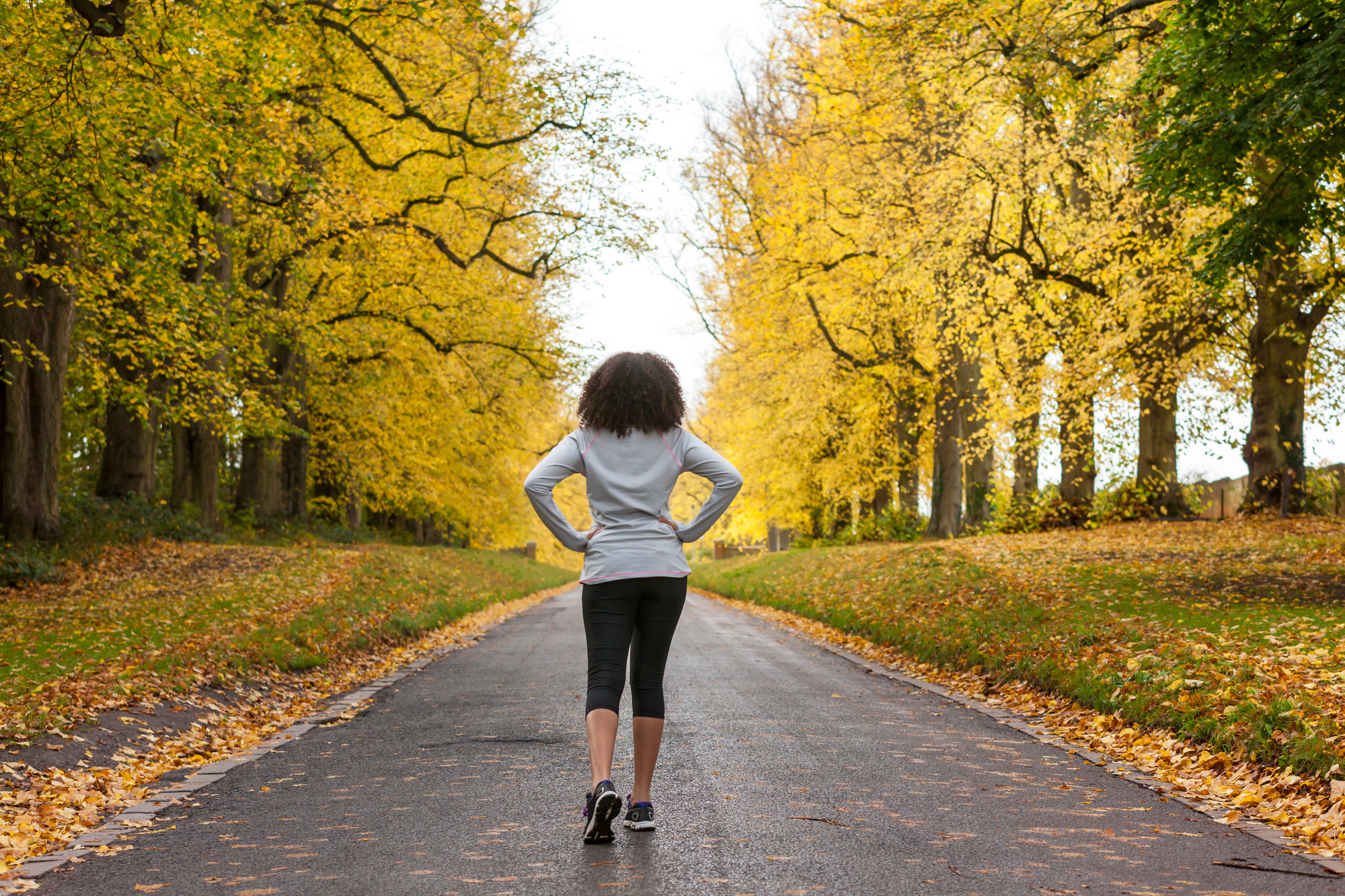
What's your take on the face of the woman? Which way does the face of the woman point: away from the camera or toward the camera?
away from the camera

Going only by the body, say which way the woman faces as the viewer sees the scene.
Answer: away from the camera

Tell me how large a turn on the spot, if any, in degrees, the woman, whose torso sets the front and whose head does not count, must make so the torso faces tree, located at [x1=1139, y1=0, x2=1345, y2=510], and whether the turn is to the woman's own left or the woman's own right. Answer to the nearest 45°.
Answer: approximately 45° to the woman's own right

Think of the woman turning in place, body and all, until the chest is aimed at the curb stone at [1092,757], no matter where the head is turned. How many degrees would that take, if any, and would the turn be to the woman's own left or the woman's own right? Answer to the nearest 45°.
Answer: approximately 45° to the woman's own right

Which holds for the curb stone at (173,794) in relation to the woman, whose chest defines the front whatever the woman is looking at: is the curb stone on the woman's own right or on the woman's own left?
on the woman's own left

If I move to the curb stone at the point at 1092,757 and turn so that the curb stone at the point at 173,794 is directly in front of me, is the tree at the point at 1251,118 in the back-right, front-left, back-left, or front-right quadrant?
back-right
